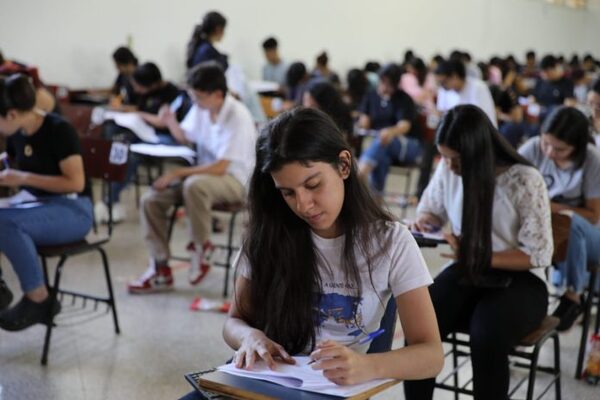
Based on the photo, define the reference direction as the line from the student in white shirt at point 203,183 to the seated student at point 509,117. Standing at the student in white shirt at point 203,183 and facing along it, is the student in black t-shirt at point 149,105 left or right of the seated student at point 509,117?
left

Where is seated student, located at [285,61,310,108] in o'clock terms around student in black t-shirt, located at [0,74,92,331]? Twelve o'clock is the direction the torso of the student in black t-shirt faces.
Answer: The seated student is roughly at 4 o'clock from the student in black t-shirt.

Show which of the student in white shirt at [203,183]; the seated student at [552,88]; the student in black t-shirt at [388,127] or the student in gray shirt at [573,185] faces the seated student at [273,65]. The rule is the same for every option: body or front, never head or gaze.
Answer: the seated student at [552,88]

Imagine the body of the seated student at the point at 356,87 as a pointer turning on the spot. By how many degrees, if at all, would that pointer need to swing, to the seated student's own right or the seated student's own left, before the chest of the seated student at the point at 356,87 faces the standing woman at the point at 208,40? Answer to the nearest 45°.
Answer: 0° — they already face them
